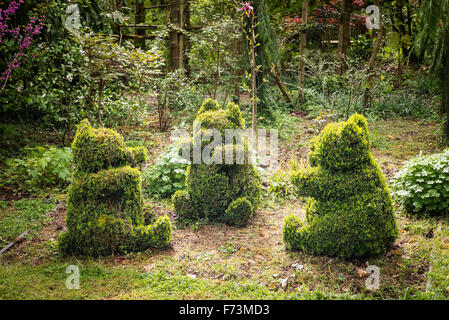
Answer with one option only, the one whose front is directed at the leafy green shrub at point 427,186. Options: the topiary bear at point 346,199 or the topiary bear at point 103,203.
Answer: the topiary bear at point 103,203

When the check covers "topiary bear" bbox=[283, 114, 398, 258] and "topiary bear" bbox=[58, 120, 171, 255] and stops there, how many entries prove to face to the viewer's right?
1

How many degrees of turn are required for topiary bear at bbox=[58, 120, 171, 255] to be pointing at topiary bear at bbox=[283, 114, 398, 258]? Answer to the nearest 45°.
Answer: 0° — it already faces it

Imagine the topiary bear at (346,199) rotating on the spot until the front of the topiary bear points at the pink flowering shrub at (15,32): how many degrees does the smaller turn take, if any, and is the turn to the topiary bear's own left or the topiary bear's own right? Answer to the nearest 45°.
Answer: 0° — it already faces it

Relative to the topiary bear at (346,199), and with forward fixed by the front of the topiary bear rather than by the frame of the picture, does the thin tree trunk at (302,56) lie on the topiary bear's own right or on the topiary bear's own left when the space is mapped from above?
on the topiary bear's own right

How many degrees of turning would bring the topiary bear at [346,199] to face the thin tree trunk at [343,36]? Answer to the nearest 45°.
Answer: approximately 90° to its right

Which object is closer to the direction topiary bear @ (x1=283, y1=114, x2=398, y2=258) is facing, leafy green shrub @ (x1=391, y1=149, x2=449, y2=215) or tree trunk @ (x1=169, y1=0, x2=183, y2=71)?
the tree trunk

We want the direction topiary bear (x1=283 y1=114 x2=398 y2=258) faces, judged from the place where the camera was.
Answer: facing to the left of the viewer

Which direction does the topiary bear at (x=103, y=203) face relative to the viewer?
to the viewer's right
